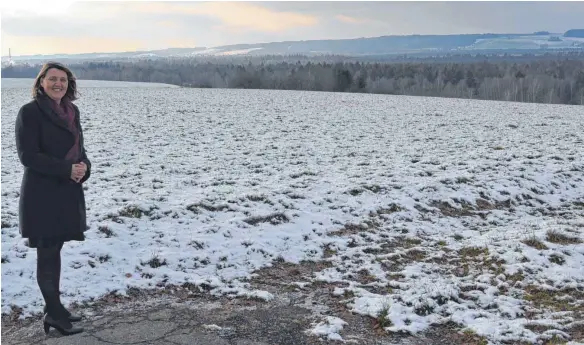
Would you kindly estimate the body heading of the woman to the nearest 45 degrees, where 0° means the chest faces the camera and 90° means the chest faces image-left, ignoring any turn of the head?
approximately 315°
